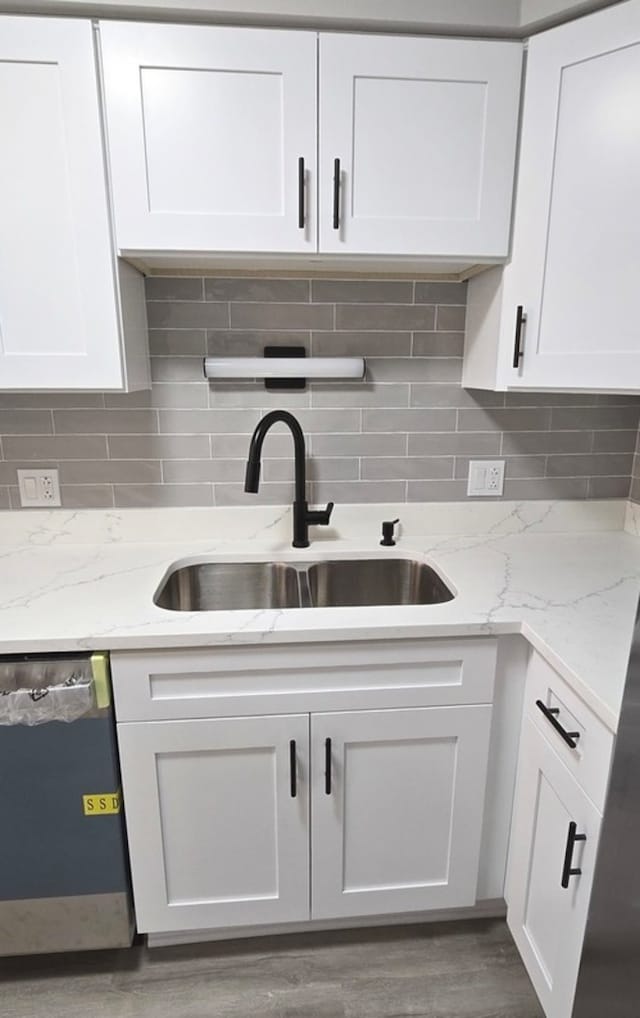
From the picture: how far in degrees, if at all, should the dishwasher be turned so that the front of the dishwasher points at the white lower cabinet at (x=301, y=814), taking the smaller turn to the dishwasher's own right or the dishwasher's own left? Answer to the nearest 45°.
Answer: approximately 90° to the dishwasher's own left

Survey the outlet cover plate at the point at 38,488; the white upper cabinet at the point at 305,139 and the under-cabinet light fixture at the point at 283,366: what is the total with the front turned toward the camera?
3

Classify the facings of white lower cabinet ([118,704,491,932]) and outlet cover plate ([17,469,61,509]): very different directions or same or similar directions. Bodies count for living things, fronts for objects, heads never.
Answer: same or similar directions

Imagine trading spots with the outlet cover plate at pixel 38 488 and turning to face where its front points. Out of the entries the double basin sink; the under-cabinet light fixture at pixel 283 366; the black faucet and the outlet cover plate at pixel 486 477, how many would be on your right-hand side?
0

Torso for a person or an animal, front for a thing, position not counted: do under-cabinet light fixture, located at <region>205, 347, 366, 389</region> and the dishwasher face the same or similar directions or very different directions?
same or similar directions

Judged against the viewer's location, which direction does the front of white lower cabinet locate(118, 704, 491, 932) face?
facing the viewer

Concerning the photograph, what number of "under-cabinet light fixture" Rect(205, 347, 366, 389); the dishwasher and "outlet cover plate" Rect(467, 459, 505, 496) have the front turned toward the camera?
3

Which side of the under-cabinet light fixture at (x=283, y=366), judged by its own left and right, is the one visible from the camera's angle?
front

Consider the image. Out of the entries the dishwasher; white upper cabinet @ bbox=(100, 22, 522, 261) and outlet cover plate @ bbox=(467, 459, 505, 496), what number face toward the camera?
3

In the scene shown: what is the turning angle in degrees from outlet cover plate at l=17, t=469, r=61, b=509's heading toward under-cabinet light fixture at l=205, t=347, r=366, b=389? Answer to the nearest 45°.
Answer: approximately 45° to its left

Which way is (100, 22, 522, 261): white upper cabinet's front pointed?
toward the camera
